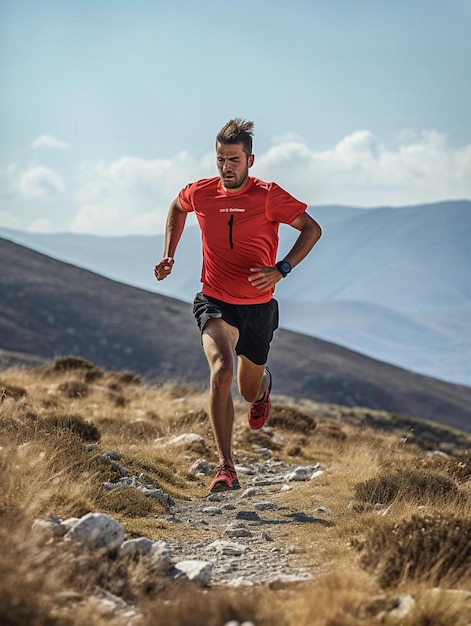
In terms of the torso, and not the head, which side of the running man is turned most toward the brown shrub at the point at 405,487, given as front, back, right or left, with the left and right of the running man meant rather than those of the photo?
left

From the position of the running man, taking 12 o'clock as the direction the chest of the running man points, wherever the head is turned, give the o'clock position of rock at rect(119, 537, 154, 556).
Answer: The rock is roughly at 12 o'clock from the running man.

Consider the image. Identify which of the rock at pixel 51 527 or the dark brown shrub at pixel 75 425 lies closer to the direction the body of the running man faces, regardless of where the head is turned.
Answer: the rock

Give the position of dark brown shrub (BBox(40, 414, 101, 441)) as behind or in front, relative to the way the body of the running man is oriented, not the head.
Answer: behind

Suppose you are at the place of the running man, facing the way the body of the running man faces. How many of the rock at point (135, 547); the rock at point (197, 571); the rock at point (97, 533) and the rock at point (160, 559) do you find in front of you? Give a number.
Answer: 4

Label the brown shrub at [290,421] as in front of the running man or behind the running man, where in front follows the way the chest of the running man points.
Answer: behind

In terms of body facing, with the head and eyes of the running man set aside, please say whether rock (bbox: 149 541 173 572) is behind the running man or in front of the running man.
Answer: in front

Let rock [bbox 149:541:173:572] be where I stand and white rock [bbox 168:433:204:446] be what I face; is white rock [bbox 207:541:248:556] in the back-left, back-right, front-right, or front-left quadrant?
front-right

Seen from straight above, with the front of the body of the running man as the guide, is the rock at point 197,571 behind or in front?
in front

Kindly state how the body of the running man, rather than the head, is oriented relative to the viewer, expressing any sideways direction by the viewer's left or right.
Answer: facing the viewer

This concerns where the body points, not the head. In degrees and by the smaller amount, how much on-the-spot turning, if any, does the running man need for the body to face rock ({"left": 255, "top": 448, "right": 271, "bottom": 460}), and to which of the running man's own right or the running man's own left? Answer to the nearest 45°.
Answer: approximately 180°
